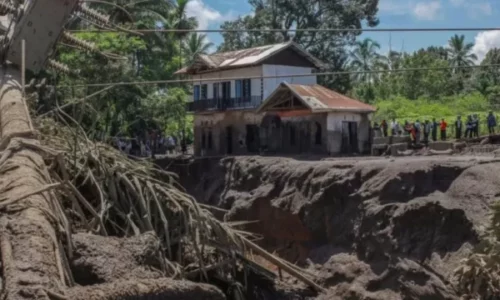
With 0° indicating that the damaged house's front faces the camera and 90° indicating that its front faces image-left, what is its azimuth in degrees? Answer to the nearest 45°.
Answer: approximately 45°

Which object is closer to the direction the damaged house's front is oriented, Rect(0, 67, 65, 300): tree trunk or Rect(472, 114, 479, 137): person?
the tree trunk

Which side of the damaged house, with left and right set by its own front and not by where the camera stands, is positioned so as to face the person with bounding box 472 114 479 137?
left

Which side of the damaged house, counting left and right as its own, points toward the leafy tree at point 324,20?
back

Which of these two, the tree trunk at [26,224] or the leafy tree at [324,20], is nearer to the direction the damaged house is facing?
the tree trunk
